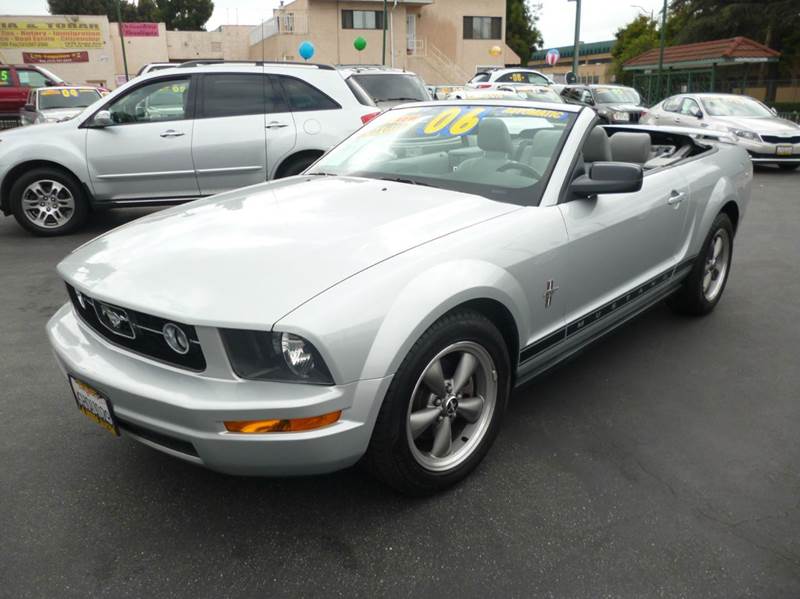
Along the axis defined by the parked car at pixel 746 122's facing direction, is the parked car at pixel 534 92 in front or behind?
behind

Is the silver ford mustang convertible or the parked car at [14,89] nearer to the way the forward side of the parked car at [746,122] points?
the silver ford mustang convertible

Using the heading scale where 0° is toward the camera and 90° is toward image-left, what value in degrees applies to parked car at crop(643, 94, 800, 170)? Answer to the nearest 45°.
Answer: approximately 315°

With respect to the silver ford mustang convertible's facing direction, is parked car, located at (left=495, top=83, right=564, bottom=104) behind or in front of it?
behind

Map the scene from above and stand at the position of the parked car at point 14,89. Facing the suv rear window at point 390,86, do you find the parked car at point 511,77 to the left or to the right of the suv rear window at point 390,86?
left

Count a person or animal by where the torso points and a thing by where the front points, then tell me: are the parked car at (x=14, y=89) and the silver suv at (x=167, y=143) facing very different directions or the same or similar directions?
very different directions

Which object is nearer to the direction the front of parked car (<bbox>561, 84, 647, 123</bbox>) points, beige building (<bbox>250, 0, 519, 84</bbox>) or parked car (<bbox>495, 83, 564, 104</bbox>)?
the parked car

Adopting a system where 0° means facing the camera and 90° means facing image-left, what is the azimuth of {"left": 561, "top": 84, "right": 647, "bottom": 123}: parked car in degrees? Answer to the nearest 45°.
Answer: approximately 315°

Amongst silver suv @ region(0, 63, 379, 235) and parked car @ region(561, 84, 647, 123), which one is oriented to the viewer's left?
the silver suv

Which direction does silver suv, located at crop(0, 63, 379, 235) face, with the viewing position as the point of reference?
facing to the left of the viewer

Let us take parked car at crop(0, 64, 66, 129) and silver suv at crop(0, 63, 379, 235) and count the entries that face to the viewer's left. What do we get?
1

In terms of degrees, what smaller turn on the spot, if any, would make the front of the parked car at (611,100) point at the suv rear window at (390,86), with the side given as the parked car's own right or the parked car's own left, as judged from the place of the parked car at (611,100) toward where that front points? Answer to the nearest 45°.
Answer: approximately 45° to the parked car's own right
